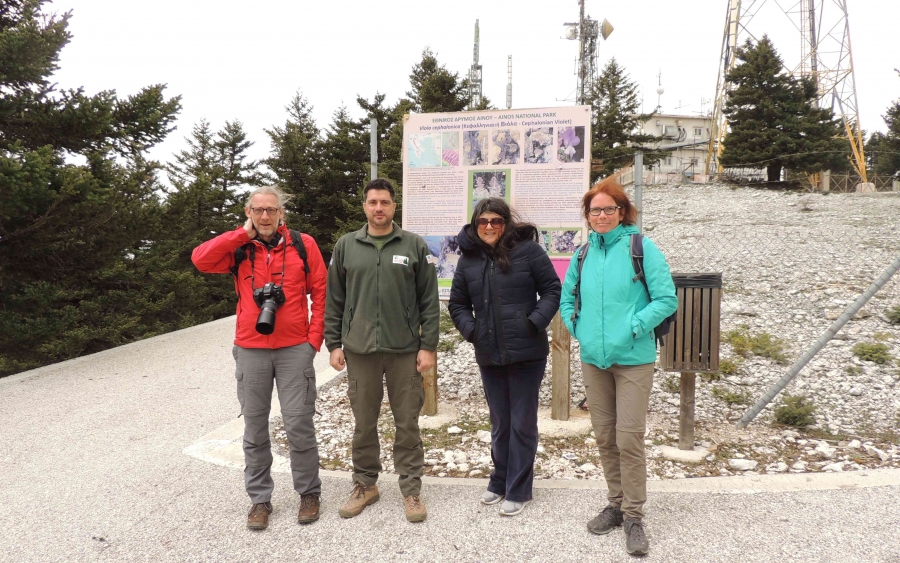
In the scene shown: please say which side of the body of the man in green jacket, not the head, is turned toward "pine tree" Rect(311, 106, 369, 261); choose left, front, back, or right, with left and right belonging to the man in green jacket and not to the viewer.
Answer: back

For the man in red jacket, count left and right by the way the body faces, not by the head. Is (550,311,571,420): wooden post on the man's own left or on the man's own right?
on the man's own left

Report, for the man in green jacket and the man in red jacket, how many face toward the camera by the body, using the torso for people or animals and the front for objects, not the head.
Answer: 2

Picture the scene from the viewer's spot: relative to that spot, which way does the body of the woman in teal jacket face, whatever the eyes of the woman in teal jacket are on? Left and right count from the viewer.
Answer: facing the viewer and to the left of the viewer

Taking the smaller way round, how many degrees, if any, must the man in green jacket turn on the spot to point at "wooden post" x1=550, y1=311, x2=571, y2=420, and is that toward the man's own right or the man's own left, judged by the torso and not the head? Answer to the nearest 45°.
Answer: approximately 135° to the man's own left

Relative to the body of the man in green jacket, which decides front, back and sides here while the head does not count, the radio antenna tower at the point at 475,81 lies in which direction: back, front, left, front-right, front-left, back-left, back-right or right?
back

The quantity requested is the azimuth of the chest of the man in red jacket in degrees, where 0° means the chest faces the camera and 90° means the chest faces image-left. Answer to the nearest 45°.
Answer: approximately 0°

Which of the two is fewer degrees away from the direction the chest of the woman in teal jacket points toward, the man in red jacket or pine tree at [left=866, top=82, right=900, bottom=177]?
the man in red jacket

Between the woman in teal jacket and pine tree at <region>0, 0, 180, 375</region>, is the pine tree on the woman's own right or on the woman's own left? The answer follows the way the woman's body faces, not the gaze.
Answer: on the woman's own right

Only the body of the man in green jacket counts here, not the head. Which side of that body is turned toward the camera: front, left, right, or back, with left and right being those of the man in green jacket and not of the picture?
front
